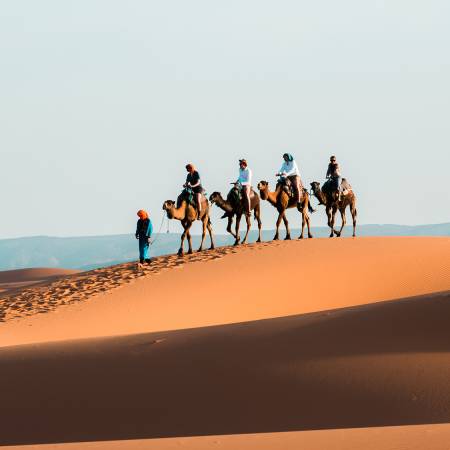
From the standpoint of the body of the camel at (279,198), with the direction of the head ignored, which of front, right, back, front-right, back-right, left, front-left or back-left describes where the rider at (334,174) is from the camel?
back-right

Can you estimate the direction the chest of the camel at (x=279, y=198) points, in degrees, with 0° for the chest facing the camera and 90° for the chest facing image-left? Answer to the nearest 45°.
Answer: approximately 90°
